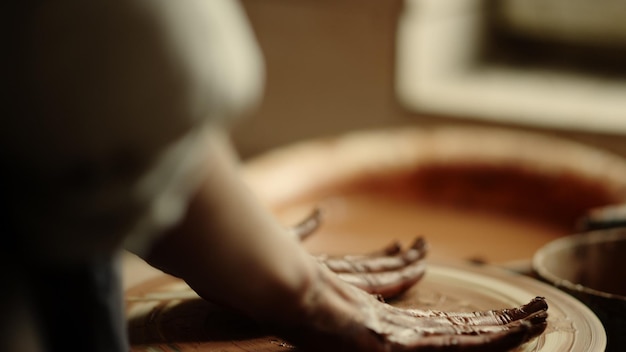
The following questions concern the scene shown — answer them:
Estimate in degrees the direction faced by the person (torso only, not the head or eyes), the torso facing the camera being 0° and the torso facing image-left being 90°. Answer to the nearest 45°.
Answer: approximately 270°

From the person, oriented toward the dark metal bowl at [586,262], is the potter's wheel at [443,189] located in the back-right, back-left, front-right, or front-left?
front-left
